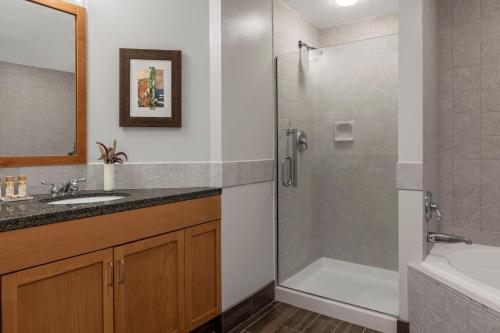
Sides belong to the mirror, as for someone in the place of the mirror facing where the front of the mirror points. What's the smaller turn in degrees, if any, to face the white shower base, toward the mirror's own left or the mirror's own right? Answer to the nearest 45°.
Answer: approximately 45° to the mirror's own left

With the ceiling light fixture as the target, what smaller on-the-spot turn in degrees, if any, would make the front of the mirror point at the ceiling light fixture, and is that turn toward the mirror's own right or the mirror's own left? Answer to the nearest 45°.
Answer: approximately 45° to the mirror's own left

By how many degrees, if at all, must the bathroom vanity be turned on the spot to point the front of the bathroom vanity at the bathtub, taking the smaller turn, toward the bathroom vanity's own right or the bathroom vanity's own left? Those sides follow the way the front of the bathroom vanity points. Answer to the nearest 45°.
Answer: approximately 45° to the bathroom vanity's own left

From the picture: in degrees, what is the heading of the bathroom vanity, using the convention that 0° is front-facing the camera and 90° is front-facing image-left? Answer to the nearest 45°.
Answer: approximately 315°

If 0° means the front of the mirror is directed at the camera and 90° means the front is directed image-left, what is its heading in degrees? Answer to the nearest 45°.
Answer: approximately 315°

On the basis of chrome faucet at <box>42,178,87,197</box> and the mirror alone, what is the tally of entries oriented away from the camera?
0

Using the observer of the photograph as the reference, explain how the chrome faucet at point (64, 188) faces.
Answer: facing the viewer and to the right of the viewer

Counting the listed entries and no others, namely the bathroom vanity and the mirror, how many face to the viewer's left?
0
